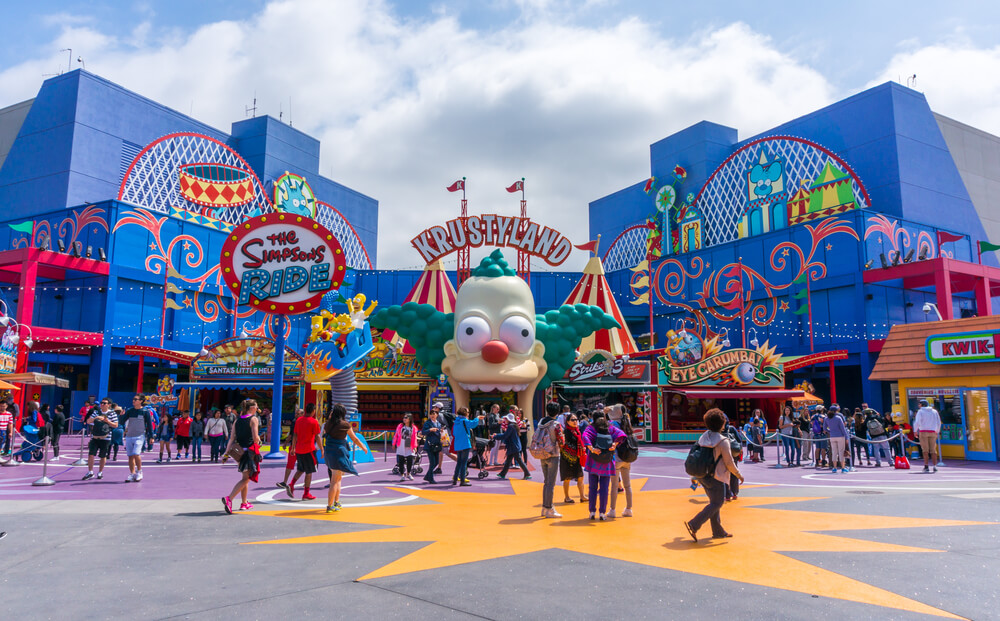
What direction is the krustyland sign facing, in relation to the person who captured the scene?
facing the viewer

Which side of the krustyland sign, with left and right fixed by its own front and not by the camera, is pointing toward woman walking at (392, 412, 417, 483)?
front

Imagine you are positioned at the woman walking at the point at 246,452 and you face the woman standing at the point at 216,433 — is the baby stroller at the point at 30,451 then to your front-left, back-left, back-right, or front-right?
front-left

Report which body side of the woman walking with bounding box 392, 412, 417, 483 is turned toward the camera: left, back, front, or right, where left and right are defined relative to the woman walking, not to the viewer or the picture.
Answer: front

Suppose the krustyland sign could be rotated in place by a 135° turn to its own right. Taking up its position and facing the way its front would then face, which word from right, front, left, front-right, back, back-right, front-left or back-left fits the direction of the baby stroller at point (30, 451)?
left

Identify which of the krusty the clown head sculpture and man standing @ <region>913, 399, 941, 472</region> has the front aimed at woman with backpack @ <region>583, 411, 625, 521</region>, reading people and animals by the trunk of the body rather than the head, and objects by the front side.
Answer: the krusty the clown head sculpture

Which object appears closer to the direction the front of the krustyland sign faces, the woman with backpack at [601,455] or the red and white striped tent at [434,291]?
the woman with backpack

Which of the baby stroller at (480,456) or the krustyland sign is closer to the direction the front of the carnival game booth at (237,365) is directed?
the baby stroller

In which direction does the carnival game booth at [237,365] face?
toward the camera

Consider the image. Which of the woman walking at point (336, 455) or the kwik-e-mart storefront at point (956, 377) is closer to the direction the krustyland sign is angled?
the woman walking

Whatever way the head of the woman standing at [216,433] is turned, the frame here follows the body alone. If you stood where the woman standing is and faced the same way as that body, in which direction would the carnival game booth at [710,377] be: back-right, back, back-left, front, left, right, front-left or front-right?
left

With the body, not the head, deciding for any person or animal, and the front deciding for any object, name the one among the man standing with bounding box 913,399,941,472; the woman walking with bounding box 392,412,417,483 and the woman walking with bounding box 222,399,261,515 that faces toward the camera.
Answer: the woman walking with bounding box 392,412,417,483
